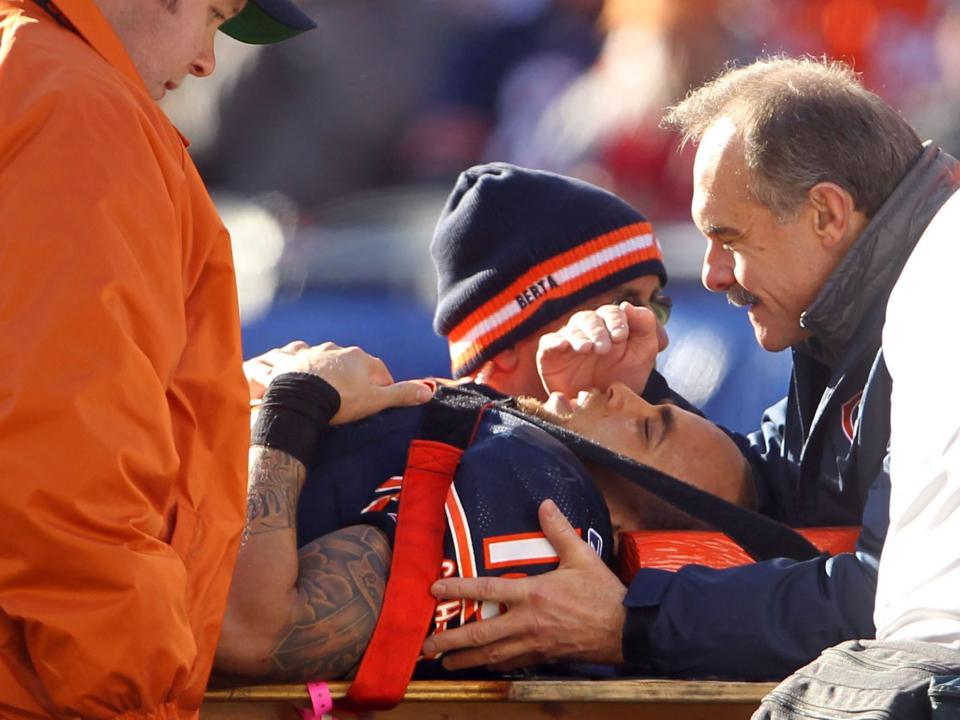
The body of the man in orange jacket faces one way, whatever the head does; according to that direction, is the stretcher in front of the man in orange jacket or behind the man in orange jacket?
in front

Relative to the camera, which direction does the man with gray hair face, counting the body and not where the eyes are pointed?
to the viewer's left

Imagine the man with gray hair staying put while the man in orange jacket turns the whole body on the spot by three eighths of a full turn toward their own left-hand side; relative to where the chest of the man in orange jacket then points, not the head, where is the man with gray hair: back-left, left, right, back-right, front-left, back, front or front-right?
right

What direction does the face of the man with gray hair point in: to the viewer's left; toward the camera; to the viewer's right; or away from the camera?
to the viewer's left

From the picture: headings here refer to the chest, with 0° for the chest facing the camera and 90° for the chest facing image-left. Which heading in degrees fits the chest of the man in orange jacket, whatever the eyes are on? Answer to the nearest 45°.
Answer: approximately 270°

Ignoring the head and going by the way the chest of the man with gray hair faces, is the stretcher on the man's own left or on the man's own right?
on the man's own left
